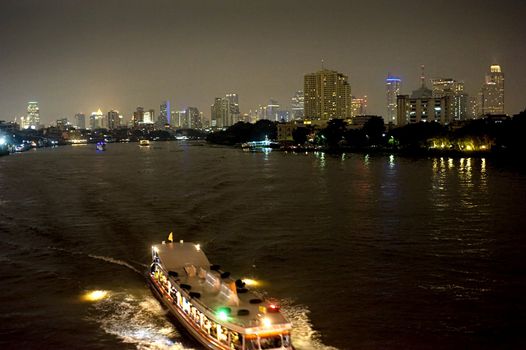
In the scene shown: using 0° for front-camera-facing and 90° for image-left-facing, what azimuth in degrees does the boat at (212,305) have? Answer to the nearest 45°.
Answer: approximately 315°
